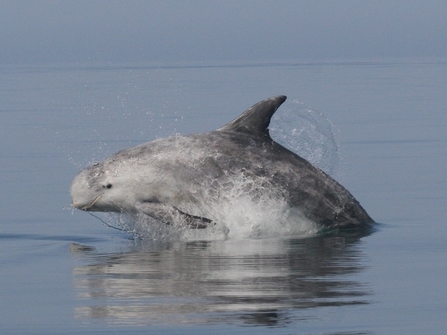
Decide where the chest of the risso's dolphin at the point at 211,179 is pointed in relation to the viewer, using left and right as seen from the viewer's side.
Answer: facing to the left of the viewer
